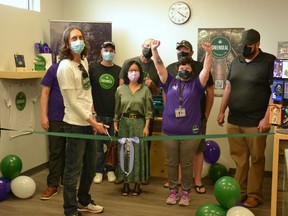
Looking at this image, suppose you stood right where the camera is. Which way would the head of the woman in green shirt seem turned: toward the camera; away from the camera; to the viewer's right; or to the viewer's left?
toward the camera

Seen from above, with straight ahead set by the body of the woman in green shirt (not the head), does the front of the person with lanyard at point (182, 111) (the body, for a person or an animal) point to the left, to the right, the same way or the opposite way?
the same way

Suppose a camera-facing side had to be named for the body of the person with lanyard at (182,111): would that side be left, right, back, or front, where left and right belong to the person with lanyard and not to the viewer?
front

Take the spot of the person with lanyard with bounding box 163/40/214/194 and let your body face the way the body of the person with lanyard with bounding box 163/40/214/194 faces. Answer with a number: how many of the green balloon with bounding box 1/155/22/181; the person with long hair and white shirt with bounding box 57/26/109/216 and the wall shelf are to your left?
0

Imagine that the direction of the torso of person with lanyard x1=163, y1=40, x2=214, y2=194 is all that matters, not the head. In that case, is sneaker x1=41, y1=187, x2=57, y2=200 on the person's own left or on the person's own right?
on the person's own right

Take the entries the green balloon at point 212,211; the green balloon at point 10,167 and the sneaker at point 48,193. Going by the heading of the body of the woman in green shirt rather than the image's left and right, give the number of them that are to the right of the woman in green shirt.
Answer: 2

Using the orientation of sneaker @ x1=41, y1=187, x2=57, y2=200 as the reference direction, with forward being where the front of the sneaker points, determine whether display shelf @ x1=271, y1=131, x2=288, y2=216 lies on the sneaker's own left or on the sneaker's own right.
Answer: on the sneaker's own left

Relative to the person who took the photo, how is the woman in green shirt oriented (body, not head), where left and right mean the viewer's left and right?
facing the viewer

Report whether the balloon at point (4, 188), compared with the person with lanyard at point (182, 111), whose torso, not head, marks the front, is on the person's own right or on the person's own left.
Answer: on the person's own right

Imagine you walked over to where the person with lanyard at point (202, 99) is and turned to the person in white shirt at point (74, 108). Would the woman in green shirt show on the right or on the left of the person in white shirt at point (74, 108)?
right

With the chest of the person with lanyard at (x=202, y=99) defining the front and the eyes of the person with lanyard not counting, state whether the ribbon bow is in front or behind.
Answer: in front

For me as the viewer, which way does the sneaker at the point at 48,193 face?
facing the viewer and to the left of the viewer

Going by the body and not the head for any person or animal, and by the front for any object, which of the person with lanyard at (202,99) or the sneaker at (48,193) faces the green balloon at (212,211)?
the person with lanyard

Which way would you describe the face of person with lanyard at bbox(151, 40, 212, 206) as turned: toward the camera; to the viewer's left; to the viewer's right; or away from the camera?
toward the camera

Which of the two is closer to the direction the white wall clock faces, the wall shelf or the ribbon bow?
the ribbon bow

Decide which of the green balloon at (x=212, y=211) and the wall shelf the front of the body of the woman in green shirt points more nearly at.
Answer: the green balloon
